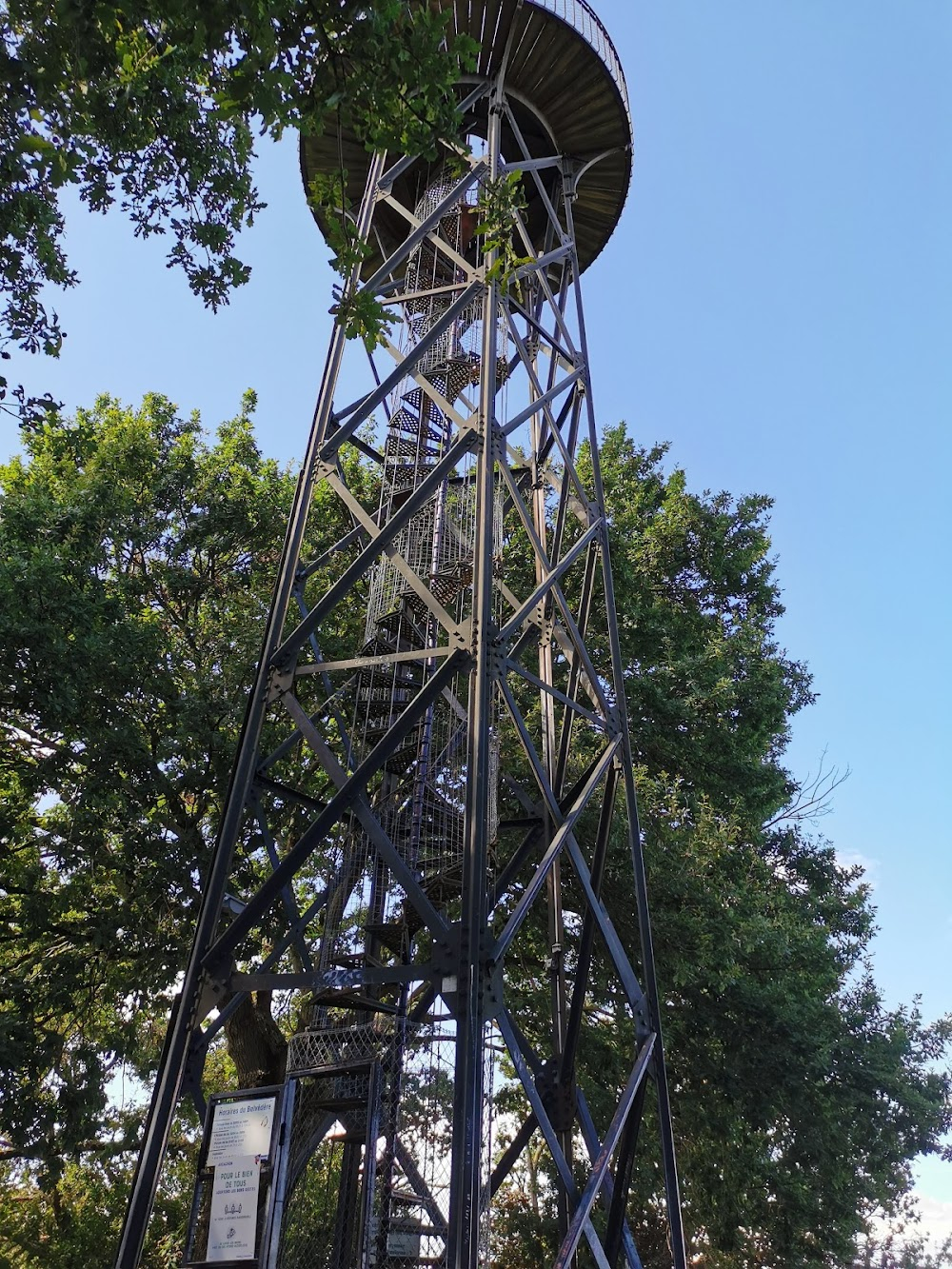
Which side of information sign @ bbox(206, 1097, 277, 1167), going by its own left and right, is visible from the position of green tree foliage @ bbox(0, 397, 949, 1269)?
back

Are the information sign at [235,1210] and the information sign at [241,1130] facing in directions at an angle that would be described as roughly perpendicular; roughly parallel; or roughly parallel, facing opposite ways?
roughly parallel

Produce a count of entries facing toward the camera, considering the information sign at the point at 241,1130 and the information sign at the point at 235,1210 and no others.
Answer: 2

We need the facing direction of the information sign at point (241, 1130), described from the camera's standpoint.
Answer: facing the viewer
